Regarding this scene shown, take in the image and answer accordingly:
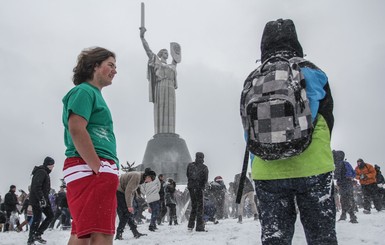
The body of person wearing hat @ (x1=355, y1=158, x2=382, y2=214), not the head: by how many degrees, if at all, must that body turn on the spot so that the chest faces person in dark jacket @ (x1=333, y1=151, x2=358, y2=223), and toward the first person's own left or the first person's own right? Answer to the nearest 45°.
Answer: approximately 45° to the first person's own left

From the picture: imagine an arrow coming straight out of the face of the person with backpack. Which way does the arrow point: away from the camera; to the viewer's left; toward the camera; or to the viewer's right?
away from the camera

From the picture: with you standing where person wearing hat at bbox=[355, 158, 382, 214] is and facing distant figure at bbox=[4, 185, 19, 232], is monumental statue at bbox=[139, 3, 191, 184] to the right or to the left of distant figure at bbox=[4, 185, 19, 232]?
right

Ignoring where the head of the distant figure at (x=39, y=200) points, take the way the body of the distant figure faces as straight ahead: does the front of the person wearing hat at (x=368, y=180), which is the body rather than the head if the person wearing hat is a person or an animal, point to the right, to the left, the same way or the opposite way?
the opposite way

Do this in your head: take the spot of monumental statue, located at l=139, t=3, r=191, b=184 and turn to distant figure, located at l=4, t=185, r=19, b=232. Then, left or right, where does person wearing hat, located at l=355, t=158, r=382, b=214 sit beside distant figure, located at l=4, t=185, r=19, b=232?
left

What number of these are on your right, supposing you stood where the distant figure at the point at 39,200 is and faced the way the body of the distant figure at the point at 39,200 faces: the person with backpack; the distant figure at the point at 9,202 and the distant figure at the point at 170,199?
1
